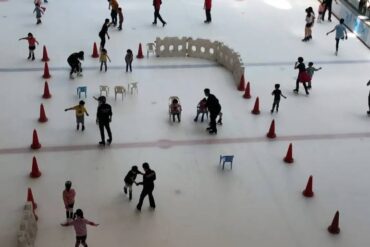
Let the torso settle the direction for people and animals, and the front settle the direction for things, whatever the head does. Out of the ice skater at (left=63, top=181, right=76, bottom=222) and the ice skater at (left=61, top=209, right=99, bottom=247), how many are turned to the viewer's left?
0

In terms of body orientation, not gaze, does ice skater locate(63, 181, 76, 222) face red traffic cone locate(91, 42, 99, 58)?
yes

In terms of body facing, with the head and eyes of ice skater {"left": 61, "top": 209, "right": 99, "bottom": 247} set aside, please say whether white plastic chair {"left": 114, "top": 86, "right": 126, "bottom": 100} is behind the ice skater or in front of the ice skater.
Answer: in front

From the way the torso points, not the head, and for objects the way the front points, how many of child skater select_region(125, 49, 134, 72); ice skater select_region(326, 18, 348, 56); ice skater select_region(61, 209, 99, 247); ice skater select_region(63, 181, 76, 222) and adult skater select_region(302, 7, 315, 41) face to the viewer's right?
0

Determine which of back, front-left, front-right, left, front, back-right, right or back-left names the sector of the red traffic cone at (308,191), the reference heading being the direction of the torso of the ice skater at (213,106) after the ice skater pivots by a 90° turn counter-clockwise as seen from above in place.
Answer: front-left

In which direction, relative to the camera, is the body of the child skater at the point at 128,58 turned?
away from the camera

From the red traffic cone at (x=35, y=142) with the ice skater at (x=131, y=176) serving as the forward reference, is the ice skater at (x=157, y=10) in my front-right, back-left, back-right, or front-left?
back-left

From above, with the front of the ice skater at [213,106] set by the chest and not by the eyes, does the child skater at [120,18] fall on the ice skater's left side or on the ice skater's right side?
on the ice skater's right side

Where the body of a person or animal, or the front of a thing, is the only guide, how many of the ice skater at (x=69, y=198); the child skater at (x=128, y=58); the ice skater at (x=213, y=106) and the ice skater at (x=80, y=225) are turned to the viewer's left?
1

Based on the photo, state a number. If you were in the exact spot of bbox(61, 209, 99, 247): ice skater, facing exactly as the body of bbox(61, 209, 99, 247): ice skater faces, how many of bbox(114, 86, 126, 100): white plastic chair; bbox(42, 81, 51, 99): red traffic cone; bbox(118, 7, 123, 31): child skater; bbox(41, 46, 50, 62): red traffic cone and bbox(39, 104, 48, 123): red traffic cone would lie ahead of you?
5

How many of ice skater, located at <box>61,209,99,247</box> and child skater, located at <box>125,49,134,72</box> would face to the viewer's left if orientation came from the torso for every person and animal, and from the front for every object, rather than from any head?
0

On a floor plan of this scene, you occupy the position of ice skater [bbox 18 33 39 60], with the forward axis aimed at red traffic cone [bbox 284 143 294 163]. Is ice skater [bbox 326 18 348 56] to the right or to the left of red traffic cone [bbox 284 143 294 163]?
left

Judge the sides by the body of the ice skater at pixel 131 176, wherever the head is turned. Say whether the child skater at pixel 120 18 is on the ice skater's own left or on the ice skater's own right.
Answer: on the ice skater's own left

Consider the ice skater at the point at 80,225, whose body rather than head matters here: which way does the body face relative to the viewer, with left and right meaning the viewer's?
facing away from the viewer
